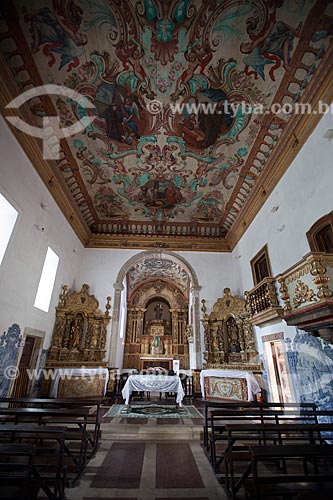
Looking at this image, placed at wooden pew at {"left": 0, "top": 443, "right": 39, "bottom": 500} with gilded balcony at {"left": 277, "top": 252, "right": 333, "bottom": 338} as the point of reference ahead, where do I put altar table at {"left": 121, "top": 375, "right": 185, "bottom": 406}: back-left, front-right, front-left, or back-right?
front-left

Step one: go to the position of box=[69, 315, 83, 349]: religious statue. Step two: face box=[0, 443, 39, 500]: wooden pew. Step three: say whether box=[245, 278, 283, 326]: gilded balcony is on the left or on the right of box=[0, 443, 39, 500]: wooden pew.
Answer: left

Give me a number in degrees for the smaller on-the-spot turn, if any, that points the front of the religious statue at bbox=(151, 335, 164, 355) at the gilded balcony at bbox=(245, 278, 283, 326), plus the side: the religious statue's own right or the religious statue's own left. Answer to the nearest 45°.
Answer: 0° — it already faces it

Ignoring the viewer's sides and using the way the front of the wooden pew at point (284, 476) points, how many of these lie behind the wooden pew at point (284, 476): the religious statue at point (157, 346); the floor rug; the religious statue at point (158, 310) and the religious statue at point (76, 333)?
0

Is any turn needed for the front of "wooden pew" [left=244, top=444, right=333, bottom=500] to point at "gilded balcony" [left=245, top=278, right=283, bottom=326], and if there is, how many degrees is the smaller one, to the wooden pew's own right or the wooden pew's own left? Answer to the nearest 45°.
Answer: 0° — it already faces it

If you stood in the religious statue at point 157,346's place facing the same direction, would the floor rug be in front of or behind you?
in front

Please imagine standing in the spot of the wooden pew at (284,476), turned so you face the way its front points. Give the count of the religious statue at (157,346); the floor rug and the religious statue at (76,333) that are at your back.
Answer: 0

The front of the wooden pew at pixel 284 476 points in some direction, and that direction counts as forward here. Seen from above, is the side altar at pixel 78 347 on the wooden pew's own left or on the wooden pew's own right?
on the wooden pew's own left

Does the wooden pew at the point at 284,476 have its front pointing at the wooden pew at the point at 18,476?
no

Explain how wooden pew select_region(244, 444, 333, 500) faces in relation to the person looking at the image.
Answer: facing away from the viewer

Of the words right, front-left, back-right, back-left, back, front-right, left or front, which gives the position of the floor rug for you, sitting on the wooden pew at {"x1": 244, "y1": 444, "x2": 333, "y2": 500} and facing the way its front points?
front-left

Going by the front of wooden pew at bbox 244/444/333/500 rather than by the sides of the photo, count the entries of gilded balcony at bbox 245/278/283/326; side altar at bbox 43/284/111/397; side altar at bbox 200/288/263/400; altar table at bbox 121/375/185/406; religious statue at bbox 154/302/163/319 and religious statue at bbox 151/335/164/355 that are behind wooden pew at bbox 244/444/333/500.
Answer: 0

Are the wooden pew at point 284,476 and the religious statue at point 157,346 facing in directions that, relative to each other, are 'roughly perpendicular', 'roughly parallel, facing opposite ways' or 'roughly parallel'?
roughly parallel, facing opposite ways

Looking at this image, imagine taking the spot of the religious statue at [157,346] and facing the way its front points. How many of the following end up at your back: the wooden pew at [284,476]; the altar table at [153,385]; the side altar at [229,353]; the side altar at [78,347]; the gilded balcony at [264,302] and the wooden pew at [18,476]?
0

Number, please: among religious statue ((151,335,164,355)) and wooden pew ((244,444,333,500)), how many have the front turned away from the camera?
1

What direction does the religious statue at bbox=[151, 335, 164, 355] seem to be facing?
toward the camera

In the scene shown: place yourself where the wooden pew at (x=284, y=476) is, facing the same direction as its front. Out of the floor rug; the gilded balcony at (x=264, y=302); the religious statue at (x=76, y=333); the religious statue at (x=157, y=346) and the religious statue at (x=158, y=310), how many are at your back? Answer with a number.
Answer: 0

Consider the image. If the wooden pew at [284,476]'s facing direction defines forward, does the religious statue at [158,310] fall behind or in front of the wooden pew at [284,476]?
in front

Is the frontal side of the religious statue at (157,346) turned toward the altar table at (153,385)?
yes

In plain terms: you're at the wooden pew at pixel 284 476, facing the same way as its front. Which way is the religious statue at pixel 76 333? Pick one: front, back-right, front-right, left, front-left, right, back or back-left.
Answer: front-left

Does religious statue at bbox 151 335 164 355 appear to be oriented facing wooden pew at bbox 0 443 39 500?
yes

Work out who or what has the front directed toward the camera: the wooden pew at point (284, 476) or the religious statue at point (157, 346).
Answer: the religious statue
